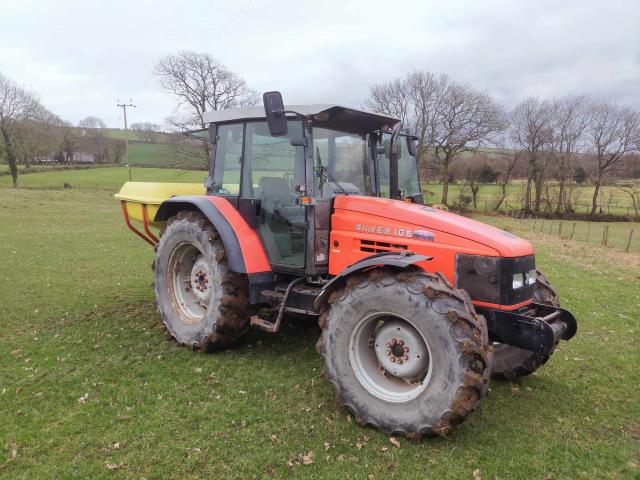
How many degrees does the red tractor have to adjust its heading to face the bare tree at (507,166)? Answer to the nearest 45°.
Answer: approximately 135° to its left

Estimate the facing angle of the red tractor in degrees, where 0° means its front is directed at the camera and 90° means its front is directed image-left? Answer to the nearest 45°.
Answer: approximately 315°

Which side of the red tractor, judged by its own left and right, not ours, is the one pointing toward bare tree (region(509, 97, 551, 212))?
left

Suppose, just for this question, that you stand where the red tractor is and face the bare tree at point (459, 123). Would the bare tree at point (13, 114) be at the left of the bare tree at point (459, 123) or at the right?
left

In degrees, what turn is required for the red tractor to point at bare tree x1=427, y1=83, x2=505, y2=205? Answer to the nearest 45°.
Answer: approximately 135° to its left

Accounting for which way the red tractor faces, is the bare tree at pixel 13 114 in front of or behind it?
behind

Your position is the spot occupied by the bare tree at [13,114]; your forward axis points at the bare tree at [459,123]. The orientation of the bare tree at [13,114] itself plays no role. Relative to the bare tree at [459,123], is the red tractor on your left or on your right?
right
